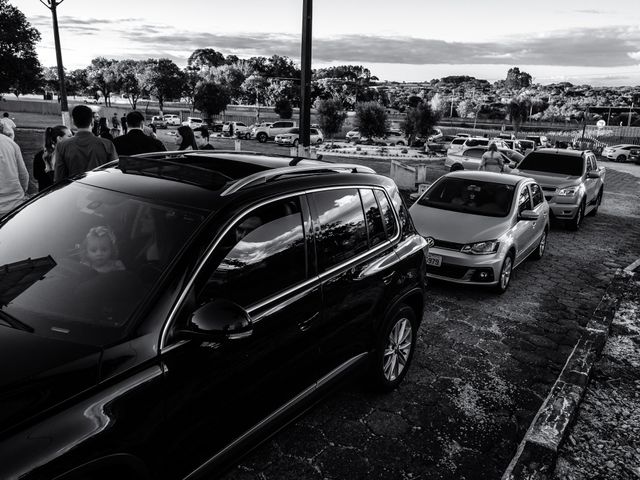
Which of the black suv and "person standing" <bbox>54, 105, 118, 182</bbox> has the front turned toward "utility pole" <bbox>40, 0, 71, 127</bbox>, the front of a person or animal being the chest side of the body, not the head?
the person standing

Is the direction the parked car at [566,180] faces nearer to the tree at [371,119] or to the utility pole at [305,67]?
the utility pole

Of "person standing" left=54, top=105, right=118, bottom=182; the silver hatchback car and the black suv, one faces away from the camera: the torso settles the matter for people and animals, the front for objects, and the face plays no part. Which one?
the person standing

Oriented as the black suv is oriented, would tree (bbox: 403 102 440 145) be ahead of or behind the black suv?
behind

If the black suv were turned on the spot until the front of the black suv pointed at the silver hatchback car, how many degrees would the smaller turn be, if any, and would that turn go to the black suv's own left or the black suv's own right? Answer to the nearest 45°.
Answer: approximately 180°

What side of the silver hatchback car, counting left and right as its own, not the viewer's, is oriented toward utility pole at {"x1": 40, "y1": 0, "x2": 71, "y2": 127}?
right

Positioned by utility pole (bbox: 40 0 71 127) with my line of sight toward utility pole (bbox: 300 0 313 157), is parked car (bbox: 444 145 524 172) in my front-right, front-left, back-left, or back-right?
front-left

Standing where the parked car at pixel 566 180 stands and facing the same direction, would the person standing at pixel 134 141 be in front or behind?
in front

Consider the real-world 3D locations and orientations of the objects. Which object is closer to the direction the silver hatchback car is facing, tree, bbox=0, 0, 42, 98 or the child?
the child

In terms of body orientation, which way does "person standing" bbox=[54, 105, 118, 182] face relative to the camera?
away from the camera

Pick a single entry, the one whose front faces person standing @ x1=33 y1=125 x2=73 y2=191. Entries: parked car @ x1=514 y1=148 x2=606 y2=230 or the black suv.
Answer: the parked car

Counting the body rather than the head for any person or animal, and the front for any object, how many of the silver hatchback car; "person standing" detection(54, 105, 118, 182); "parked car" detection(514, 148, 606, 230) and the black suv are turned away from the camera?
1

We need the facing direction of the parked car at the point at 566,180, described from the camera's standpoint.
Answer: facing the viewer and to the left of the viewer

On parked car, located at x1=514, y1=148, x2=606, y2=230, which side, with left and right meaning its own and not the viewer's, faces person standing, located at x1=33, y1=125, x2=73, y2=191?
front

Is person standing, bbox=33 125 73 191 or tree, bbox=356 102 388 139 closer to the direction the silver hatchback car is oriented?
the person standing
